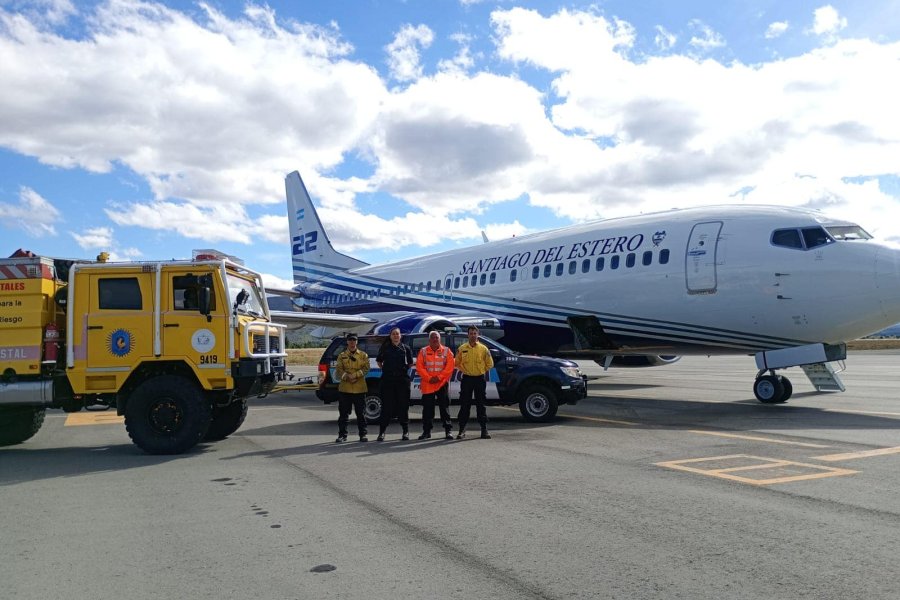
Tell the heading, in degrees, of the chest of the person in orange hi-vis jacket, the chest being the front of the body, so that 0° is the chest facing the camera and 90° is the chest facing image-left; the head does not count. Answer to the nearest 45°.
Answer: approximately 0°

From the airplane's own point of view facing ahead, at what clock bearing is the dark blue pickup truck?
The dark blue pickup truck is roughly at 3 o'clock from the airplane.

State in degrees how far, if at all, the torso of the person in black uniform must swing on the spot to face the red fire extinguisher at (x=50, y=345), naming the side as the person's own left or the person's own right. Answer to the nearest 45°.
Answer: approximately 90° to the person's own right

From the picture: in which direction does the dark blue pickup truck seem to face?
to the viewer's right

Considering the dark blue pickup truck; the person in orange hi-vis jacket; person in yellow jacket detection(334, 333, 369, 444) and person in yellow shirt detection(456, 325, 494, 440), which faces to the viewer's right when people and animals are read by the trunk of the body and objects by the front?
the dark blue pickup truck

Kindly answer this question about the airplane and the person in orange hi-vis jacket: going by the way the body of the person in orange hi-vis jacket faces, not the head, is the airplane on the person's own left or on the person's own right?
on the person's own left

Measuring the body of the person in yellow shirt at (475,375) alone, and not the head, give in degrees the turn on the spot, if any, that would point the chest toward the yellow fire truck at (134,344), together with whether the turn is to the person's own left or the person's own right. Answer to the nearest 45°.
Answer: approximately 90° to the person's own right

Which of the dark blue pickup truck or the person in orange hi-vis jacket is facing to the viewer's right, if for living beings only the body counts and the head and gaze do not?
the dark blue pickup truck

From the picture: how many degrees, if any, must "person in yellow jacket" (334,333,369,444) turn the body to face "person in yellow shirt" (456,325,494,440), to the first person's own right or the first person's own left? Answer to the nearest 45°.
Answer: approximately 90° to the first person's own left

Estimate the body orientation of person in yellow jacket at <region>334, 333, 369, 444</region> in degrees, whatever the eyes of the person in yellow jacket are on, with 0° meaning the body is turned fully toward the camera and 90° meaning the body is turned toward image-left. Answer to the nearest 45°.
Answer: approximately 0°
